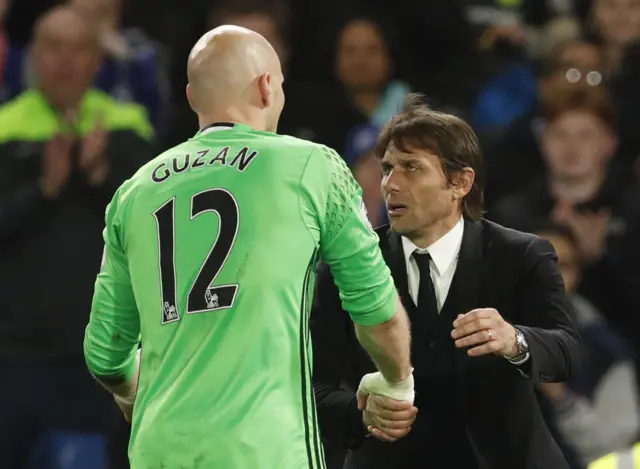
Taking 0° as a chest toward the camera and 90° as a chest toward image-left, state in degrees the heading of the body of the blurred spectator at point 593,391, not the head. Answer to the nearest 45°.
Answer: approximately 45°

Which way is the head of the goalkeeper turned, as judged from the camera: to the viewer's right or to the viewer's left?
to the viewer's right

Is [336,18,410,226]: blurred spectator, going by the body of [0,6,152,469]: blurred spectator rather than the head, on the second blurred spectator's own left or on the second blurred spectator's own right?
on the second blurred spectator's own left

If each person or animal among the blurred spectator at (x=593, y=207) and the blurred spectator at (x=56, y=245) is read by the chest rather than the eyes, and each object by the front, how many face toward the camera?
2

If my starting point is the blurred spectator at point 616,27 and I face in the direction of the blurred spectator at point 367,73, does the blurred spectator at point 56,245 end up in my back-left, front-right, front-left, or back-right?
front-left

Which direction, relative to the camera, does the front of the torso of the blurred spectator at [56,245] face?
toward the camera

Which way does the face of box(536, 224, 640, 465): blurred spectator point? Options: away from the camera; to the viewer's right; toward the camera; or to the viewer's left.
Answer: toward the camera

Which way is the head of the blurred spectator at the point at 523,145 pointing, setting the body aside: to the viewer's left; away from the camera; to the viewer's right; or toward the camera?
toward the camera

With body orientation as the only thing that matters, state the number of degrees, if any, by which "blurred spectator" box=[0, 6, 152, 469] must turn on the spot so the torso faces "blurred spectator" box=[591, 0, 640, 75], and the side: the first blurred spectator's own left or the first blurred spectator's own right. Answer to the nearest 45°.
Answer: approximately 90° to the first blurred spectator's own left

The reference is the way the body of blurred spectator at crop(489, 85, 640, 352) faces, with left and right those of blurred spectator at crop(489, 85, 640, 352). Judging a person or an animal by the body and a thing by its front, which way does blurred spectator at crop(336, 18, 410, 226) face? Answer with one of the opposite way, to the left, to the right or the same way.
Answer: the same way

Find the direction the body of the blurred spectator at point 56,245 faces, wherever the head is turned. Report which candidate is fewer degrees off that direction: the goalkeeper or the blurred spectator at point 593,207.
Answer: the goalkeeper

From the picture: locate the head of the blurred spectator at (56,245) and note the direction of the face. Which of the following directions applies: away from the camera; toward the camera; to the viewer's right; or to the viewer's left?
toward the camera

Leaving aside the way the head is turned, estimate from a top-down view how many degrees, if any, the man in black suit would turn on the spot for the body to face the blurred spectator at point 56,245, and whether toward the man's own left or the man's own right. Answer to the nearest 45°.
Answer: approximately 90° to the man's own right

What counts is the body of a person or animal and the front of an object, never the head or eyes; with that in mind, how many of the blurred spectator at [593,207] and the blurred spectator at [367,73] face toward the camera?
2

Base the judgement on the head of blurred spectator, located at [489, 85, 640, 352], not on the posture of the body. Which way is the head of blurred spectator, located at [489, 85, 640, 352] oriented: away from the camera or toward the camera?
toward the camera

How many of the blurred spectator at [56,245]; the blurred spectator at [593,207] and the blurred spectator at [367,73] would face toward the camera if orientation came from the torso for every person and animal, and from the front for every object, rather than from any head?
3

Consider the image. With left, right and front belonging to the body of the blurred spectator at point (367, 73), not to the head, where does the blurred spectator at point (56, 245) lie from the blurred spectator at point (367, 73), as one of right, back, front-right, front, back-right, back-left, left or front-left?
front-right
